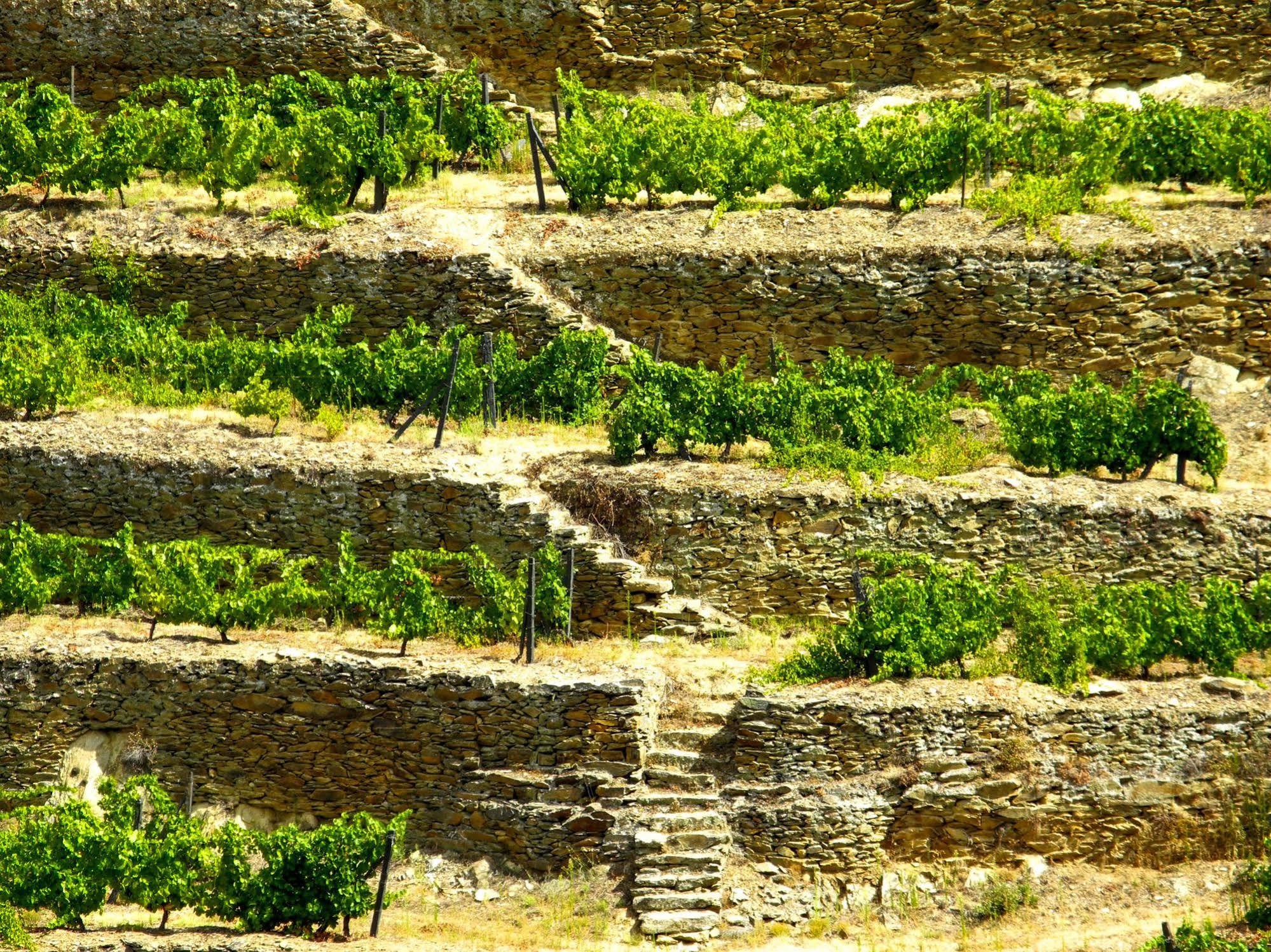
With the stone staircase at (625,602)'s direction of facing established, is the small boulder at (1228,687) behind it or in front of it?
in front

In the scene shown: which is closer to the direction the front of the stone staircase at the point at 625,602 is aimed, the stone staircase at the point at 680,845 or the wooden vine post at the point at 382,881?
the stone staircase

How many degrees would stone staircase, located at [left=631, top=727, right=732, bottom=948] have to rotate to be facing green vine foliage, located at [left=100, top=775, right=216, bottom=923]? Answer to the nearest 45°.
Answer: approximately 90° to its right

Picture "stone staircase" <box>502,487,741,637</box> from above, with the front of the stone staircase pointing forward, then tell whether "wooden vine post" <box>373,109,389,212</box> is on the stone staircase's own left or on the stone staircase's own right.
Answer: on the stone staircase's own left

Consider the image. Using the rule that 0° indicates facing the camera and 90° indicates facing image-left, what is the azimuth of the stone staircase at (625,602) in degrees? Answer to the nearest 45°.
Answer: approximately 270°

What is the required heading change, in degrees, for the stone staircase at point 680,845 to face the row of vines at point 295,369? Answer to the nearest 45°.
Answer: approximately 135° to its right

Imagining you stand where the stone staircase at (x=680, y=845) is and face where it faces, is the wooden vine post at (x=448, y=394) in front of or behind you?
behind

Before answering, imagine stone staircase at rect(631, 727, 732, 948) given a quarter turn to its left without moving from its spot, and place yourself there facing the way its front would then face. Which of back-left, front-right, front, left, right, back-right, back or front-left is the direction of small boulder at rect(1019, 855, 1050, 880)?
front

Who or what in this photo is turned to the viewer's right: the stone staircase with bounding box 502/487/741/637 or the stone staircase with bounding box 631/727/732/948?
the stone staircase with bounding box 502/487/741/637

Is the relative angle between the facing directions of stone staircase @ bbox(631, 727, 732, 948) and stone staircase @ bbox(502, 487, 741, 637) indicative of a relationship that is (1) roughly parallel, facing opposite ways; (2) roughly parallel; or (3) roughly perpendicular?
roughly perpendicular
